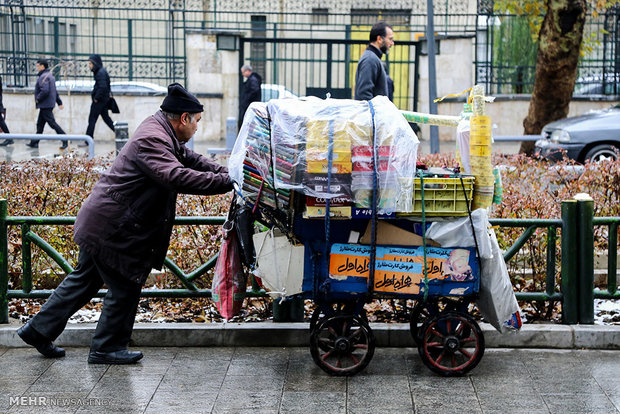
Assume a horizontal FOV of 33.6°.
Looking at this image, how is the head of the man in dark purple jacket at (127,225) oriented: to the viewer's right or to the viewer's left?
to the viewer's right

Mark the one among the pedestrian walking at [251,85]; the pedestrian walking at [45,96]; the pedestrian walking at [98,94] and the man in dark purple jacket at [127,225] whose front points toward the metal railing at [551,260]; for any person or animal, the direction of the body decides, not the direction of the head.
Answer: the man in dark purple jacket

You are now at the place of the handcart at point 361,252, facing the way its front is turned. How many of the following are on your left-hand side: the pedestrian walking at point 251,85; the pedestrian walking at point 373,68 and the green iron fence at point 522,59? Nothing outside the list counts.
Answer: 3

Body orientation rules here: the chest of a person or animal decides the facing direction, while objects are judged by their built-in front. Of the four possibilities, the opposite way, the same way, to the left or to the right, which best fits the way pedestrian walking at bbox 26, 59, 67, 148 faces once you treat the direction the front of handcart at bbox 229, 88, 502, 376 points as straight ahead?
the opposite way

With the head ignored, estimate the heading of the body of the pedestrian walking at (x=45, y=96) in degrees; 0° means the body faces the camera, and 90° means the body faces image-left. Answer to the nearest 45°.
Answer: approximately 90°

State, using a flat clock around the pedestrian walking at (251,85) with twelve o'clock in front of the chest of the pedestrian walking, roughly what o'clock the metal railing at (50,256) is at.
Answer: The metal railing is roughly at 9 o'clock from the pedestrian walking.

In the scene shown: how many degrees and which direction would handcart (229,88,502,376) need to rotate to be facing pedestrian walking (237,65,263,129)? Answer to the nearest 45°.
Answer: approximately 90° to its left

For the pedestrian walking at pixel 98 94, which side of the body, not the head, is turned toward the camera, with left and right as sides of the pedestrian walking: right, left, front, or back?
left

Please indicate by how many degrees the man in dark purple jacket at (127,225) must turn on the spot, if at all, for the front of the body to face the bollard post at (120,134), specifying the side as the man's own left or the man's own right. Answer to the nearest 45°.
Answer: approximately 90° to the man's own left
